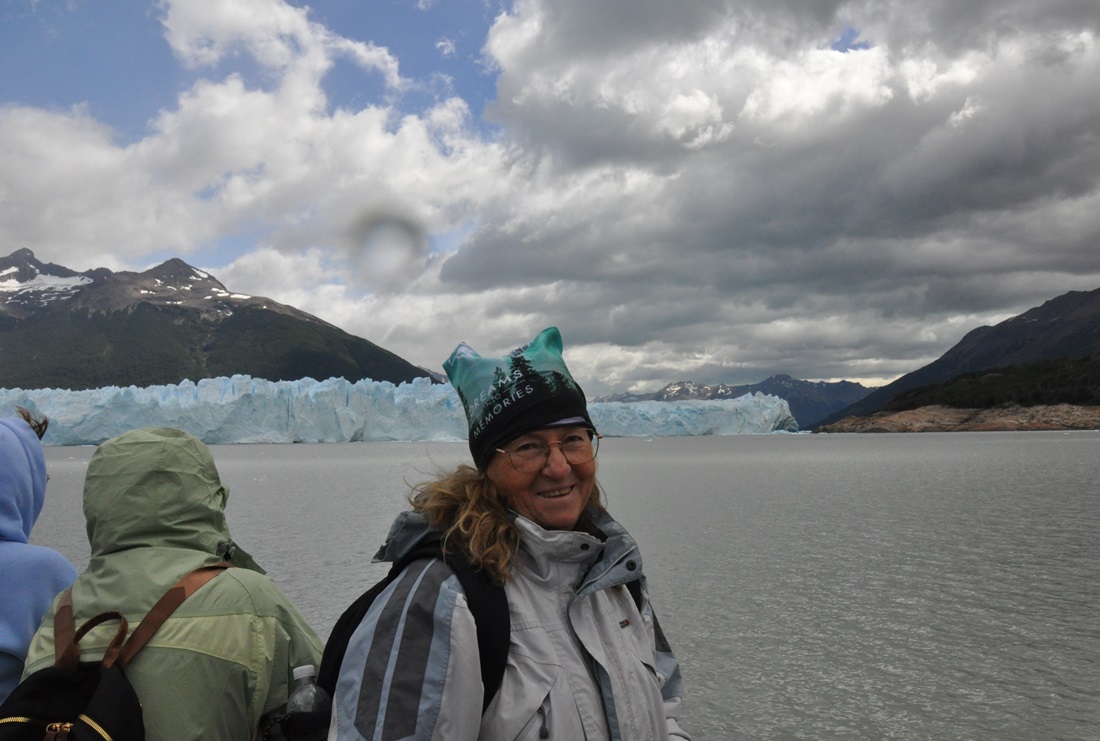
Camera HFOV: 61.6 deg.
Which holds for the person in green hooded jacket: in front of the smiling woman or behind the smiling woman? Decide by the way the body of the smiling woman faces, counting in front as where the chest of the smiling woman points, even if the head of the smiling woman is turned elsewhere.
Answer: behind

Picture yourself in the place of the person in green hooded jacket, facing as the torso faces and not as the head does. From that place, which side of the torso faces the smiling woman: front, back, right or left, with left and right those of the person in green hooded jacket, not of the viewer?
right

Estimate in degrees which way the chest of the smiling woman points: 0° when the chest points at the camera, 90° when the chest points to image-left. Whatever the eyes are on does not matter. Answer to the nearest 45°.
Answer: approximately 315°

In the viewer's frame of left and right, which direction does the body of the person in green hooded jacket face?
facing away from the viewer and to the right of the viewer

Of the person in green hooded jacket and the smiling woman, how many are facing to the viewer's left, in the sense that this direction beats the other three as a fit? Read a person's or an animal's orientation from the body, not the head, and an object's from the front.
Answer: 0
